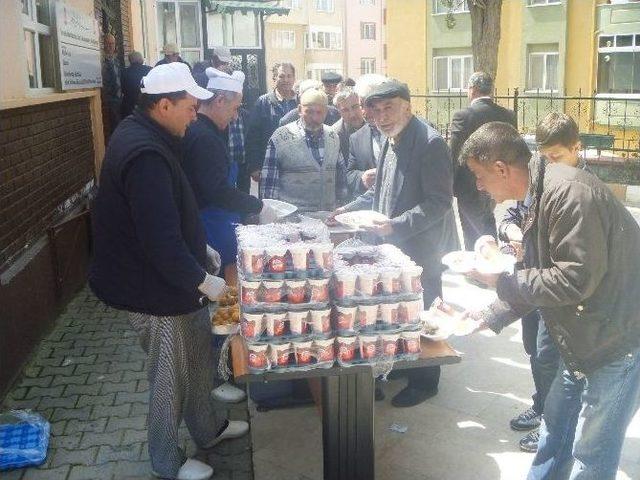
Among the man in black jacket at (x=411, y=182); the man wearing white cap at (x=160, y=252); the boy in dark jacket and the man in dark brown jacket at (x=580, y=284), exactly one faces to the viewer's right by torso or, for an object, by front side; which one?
the man wearing white cap

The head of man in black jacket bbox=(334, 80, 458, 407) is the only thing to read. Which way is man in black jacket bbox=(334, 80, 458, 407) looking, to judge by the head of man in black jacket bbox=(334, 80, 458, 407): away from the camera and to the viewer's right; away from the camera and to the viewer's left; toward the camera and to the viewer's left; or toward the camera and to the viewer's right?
toward the camera and to the viewer's left

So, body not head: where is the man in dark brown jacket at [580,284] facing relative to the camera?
to the viewer's left

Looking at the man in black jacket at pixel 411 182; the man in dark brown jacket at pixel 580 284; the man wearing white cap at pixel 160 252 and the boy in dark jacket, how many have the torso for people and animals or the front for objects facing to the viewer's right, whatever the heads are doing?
1

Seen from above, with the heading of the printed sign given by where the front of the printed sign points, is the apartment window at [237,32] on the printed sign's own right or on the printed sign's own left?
on the printed sign's own left

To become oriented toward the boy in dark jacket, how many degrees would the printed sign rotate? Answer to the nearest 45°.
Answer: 0° — it already faces them

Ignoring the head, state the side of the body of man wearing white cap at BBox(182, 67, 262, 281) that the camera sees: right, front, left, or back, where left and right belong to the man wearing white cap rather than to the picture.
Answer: right

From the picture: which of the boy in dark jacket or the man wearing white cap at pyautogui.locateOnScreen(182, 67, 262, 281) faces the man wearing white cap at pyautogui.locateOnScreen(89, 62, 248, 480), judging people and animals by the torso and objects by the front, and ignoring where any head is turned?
the boy in dark jacket

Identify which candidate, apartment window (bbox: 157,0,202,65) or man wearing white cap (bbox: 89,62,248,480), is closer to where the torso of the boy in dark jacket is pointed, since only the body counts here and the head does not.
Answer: the man wearing white cap

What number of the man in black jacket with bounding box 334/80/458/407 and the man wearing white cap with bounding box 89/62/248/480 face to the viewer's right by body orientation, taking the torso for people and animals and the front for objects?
1

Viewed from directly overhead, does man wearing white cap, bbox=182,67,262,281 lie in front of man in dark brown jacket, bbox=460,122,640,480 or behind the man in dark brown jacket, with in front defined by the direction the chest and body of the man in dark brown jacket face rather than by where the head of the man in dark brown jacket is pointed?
in front

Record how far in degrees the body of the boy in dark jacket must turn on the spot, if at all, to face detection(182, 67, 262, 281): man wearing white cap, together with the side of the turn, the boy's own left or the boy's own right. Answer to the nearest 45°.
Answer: approximately 45° to the boy's own right

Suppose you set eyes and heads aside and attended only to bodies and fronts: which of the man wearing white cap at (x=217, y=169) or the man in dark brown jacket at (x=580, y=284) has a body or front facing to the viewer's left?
the man in dark brown jacket

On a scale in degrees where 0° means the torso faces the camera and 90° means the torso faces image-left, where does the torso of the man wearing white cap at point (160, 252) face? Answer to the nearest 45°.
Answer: approximately 270°

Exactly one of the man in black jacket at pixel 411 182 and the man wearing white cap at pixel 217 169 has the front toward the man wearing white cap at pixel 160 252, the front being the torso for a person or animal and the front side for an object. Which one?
the man in black jacket
